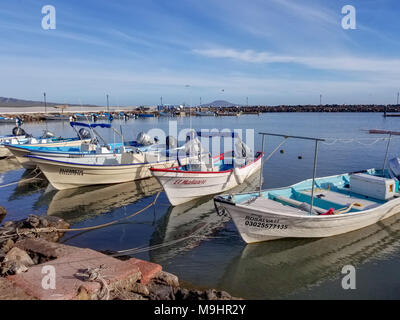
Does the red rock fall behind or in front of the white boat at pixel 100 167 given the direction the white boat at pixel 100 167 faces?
in front

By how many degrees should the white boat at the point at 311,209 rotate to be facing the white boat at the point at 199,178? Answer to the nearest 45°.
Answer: approximately 90° to its right

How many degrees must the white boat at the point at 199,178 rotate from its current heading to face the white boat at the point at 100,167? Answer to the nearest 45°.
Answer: approximately 90° to its right

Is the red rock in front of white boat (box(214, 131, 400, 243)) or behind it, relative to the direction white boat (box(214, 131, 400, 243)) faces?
in front

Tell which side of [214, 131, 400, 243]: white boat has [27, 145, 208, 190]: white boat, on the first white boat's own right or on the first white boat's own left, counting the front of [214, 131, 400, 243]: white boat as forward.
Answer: on the first white boat's own right

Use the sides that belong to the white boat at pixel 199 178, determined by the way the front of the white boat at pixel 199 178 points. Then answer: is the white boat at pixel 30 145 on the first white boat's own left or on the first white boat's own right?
on the first white boat's own right

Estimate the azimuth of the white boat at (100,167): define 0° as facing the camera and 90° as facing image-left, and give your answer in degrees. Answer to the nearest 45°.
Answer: approximately 45°

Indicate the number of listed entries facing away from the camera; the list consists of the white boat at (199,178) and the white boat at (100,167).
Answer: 0

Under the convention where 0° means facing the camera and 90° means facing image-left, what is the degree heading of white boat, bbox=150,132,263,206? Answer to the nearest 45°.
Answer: approximately 45°

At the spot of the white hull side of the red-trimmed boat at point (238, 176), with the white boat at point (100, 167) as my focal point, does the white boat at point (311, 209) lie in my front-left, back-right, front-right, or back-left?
back-left

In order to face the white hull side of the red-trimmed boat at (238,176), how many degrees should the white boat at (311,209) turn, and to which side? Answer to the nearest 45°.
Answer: approximately 90° to its right
